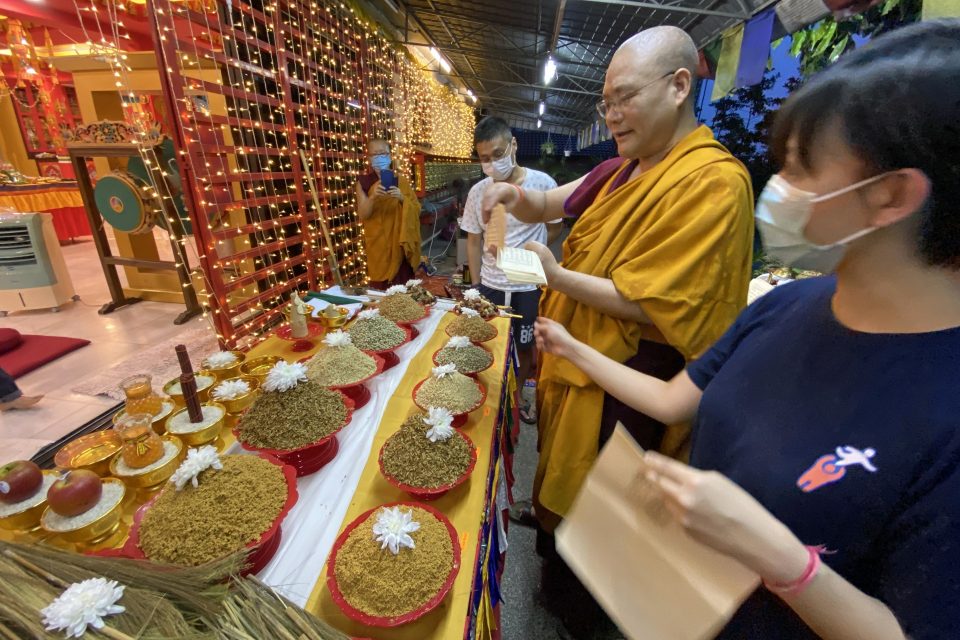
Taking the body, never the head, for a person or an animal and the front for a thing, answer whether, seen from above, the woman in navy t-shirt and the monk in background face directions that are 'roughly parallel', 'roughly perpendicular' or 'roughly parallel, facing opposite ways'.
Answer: roughly perpendicular

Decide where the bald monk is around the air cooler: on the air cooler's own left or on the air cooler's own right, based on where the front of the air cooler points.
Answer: on the air cooler's own left

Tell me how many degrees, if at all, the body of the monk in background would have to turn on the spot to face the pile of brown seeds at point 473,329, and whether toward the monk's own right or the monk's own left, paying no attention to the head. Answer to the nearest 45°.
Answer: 0° — they already face it

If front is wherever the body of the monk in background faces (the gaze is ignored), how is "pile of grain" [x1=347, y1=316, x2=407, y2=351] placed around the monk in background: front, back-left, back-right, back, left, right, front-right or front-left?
front

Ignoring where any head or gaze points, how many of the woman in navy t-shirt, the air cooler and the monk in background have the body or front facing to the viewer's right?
0

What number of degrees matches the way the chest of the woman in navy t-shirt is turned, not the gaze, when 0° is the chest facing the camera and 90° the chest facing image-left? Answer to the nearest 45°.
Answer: approximately 45°

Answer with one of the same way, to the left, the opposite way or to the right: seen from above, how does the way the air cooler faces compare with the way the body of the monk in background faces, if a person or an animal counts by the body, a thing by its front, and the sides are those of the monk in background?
the same way

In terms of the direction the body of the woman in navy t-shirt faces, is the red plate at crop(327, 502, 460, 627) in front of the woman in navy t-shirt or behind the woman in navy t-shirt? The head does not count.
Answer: in front

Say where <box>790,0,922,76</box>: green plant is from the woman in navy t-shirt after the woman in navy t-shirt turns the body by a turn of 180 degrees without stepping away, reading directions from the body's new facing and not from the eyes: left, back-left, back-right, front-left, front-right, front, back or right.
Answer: front-left

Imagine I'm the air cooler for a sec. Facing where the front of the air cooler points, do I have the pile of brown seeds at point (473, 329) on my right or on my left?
on my left

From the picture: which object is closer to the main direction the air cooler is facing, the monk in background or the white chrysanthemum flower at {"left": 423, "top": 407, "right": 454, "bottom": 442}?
the white chrysanthemum flower

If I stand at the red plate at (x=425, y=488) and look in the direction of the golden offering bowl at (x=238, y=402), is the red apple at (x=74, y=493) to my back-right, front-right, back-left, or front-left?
front-left

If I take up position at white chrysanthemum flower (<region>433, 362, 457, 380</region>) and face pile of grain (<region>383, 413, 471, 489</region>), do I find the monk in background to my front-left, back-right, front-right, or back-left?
back-right

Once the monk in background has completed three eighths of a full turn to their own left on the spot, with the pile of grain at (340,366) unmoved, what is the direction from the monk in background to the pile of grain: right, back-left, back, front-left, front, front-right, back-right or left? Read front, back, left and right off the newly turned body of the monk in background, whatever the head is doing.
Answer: back-right

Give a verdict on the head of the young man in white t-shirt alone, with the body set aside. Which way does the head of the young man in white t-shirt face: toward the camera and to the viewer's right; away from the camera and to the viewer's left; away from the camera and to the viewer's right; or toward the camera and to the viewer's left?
toward the camera and to the viewer's left

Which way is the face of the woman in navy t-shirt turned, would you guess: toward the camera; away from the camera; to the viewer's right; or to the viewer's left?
to the viewer's left

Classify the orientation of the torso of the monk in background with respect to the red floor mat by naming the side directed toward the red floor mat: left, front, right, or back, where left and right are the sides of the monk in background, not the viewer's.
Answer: right

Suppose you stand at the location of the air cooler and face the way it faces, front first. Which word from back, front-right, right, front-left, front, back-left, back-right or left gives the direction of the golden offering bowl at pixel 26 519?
front-left

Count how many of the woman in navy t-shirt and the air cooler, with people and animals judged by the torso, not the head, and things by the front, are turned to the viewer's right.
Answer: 0

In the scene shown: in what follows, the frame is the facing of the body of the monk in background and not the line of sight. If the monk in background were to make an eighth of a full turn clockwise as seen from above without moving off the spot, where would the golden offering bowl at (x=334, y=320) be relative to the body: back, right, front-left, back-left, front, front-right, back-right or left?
front-left

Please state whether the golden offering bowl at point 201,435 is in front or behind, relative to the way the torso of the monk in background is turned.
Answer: in front

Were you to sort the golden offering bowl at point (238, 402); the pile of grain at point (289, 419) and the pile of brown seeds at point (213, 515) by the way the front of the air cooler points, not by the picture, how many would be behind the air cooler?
0
